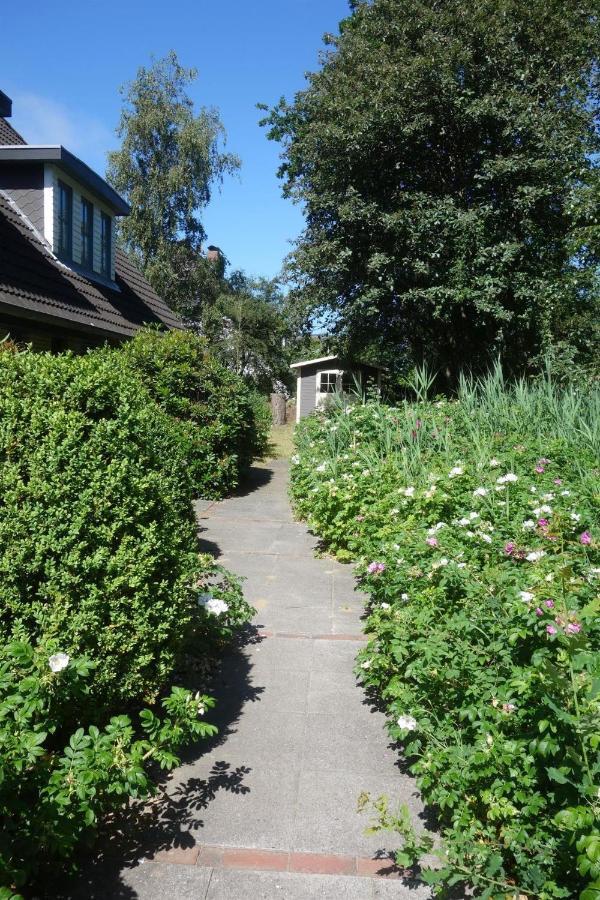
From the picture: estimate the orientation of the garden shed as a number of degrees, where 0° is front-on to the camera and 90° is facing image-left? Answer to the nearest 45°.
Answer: approximately 0°

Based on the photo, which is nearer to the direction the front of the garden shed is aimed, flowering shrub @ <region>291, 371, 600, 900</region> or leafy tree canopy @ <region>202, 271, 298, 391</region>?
the flowering shrub

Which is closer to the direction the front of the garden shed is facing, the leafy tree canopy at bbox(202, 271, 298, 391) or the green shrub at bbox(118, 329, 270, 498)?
the green shrub

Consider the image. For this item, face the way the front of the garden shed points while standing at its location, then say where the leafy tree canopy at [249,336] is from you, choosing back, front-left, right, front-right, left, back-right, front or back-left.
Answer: back-right

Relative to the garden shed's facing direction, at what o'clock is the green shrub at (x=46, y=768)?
The green shrub is roughly at 12 o'clock from the garden shed.

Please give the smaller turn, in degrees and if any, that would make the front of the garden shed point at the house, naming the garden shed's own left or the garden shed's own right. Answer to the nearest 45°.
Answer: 0° — it already faces it
